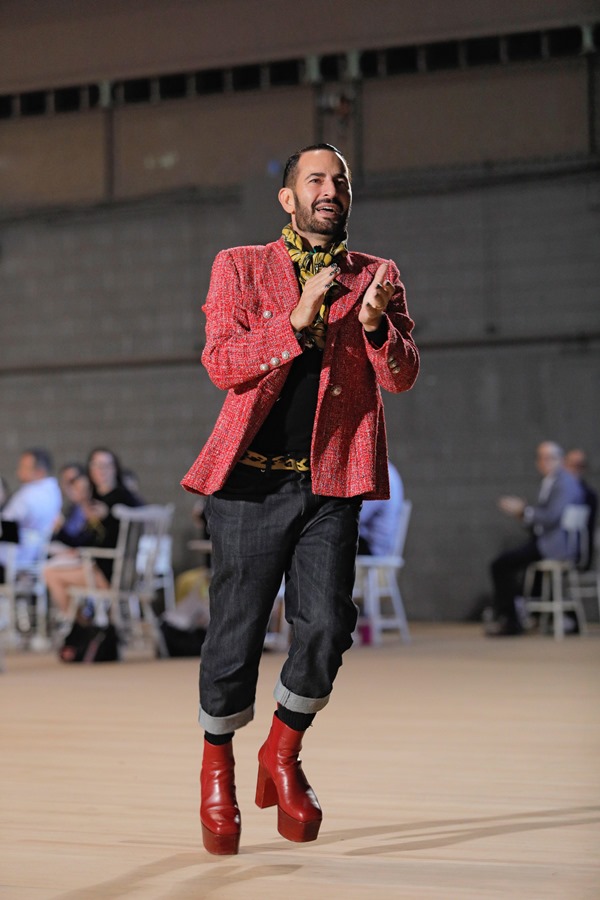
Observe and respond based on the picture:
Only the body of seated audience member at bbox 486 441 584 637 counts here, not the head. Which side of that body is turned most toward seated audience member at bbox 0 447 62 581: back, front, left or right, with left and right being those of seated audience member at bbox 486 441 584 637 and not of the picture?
front

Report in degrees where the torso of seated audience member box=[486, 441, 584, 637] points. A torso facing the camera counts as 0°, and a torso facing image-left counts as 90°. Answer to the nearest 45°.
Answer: approximately 90°

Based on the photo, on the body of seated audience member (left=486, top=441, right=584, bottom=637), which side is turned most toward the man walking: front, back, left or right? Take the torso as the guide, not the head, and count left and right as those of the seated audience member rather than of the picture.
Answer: left

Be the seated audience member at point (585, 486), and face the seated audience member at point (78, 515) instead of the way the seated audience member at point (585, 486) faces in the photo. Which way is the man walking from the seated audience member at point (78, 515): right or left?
left

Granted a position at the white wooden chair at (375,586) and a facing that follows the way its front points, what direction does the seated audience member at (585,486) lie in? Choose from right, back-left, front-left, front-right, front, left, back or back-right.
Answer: back-right

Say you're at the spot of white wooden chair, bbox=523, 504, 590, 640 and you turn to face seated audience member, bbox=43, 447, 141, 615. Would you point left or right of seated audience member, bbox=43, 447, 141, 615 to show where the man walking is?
left

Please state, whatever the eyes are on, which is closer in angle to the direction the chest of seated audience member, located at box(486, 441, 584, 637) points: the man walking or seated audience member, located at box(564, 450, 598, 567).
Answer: the man walking

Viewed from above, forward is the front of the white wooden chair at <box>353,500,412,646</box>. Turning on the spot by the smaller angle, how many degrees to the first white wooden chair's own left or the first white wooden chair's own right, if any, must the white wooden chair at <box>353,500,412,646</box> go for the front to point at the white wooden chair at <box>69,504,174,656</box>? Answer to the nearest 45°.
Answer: approximately 45° to the first white wooden chair's own left

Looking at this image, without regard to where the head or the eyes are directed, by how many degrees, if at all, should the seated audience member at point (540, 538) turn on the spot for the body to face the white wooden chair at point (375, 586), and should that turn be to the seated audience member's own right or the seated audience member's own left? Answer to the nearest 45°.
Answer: approximately 45° to the seated audience member's own left

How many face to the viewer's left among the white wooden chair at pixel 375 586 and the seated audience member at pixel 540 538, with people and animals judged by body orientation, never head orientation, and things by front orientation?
2

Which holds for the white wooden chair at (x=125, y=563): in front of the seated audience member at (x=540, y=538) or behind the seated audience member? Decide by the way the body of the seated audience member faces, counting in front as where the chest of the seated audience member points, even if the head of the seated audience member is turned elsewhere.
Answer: in front

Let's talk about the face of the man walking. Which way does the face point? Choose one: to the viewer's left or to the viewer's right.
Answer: to the viewer's right

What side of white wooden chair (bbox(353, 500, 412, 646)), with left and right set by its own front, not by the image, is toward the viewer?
left

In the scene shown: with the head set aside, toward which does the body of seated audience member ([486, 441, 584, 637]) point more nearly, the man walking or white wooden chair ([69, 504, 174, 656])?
the white wooden chair

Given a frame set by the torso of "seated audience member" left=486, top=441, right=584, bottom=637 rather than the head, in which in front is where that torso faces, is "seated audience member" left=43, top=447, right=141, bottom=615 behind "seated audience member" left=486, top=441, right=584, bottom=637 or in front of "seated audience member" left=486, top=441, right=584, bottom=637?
in front

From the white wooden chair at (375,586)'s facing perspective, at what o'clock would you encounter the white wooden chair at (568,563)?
the white wooden chair at (568,563) is roughly at 5 o'clock from the white wooden chair at (375,586).
